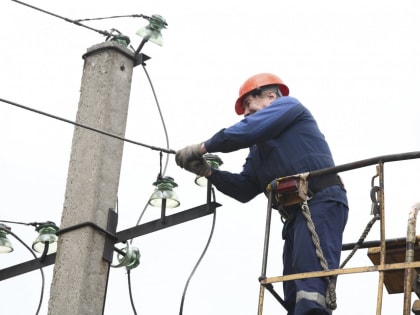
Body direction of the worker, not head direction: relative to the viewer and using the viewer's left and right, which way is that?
facing to the left of the viewer

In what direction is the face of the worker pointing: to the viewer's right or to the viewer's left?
to the viewer's left

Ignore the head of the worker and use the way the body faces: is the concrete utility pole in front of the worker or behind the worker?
in front
